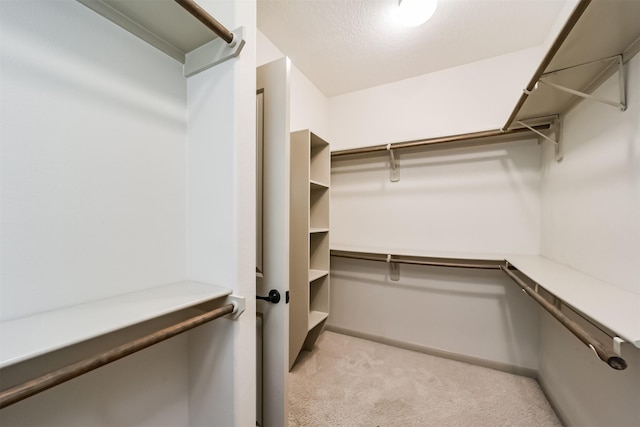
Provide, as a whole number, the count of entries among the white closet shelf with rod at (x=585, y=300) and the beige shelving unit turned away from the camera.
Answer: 0

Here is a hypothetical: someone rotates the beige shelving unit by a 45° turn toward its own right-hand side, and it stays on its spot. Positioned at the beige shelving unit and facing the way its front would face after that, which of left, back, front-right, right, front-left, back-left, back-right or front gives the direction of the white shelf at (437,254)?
left

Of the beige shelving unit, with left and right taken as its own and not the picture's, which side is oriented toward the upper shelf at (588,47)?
front

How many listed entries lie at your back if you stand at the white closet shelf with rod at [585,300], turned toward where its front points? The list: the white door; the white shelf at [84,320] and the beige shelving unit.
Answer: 0

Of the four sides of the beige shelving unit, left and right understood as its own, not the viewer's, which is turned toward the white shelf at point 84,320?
right

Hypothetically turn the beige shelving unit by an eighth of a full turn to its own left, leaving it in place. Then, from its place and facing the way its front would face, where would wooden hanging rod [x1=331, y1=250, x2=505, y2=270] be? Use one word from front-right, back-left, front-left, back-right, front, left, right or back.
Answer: front

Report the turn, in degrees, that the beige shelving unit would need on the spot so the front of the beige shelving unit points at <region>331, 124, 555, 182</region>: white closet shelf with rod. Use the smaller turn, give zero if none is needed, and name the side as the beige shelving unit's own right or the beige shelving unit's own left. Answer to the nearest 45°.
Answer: approximately 45° to the beige shelving unit's own left

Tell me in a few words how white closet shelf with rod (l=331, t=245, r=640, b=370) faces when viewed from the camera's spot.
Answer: facing the viewer and to the left of the viewer

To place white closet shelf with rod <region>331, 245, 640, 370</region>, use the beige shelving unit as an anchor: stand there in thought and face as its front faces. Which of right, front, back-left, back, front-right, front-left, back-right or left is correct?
front
